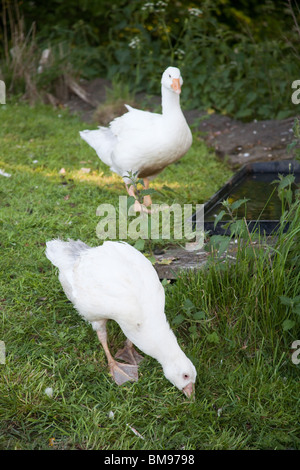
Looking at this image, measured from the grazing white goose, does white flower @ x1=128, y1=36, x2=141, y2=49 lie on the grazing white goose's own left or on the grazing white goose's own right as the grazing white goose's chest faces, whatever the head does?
on the grazing white goose's own left

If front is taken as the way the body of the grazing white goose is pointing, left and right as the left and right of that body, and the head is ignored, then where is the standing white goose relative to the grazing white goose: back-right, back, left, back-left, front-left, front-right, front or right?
back-left

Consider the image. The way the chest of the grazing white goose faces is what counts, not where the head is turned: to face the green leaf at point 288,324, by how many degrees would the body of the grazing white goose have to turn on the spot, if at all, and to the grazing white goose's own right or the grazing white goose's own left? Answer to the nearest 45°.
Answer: approximately 45° to the grazing white goose's own left

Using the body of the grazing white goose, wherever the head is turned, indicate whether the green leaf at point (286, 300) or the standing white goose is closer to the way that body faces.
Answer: the green leaf

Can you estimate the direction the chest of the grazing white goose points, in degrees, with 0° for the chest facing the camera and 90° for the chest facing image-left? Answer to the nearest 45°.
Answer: approximately 315°
